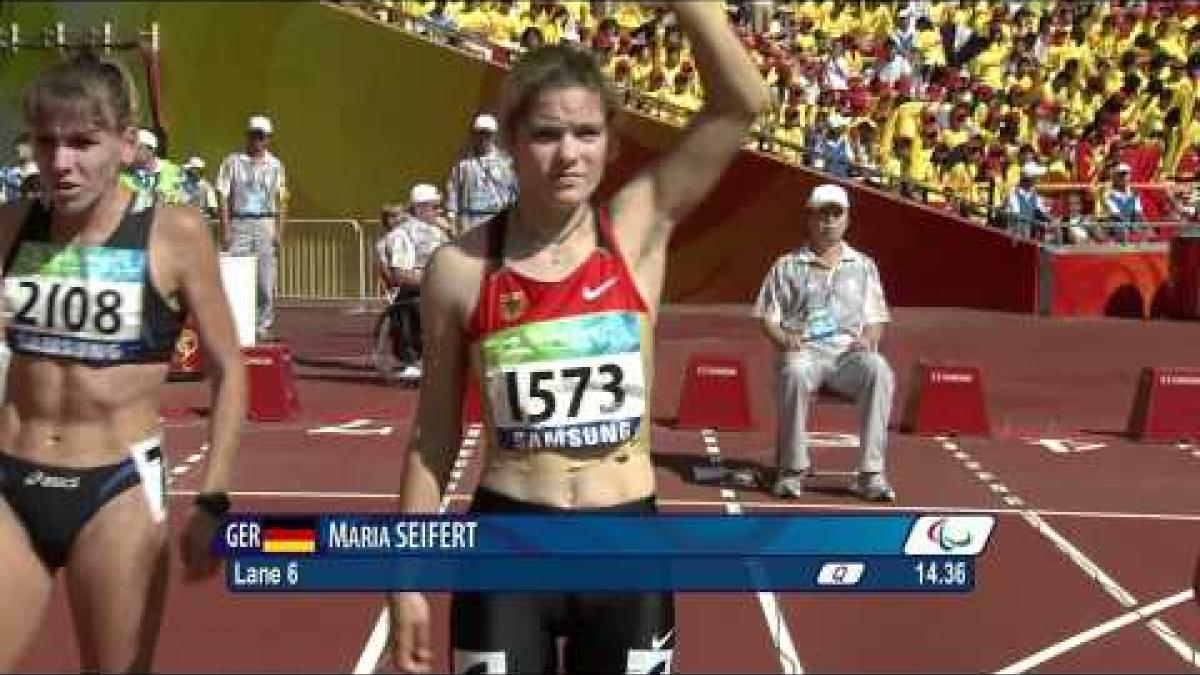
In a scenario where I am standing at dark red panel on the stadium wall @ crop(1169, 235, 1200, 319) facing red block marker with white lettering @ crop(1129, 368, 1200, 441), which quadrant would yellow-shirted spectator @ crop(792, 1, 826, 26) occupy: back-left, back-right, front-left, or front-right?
back-right

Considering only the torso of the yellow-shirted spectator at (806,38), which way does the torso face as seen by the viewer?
toward the camera

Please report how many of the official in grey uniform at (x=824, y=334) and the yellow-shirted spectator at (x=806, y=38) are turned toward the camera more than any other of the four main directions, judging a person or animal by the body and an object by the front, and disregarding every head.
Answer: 2

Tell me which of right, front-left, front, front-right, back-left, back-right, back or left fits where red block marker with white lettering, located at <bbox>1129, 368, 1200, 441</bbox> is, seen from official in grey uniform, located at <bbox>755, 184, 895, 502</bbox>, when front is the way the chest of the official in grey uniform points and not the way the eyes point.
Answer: back-left

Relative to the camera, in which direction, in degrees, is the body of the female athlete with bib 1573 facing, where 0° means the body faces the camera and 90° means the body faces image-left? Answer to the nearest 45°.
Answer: approximately 0°

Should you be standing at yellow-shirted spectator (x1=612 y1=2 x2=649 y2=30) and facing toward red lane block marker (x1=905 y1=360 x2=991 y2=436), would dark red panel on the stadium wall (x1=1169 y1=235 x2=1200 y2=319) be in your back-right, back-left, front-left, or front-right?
front-left

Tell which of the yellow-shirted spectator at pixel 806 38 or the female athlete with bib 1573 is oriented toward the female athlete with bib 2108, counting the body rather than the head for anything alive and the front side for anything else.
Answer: the yellow-shirted spectator

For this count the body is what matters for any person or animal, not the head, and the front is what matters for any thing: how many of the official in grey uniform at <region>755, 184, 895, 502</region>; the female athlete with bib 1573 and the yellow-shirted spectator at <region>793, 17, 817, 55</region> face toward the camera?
3

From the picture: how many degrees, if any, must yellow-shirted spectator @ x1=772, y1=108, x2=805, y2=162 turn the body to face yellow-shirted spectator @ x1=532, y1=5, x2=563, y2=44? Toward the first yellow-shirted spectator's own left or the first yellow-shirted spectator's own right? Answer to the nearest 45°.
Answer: approximately 90° to the first yellow-shirted spectator's own right

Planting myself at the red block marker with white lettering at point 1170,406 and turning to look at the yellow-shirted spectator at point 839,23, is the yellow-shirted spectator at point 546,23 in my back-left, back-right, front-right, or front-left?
front-left

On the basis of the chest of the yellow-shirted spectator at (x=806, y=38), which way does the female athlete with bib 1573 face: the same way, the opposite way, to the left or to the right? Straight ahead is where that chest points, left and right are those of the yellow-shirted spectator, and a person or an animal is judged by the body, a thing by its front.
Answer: the same way

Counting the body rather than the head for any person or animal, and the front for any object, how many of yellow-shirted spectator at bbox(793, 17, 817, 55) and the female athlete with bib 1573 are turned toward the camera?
2

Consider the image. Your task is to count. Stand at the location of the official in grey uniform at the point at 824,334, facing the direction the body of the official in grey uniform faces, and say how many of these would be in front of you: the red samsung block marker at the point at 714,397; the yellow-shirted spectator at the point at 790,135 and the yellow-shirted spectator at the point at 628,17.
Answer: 0

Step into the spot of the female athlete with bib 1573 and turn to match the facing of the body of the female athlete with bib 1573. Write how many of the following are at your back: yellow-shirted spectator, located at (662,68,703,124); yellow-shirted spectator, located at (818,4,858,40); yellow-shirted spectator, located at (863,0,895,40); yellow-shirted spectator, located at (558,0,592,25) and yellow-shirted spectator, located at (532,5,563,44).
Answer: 5

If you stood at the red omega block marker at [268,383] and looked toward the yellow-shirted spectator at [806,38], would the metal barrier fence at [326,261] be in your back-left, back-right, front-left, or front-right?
front-left

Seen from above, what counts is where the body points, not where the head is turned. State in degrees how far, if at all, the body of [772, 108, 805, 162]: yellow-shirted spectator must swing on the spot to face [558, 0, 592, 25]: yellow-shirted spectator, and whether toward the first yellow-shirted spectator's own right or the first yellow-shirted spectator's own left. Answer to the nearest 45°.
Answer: approximately 90° to the first yellow-shirted spectator's own right

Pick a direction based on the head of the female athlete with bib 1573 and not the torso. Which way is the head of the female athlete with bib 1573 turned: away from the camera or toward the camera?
toward the camera

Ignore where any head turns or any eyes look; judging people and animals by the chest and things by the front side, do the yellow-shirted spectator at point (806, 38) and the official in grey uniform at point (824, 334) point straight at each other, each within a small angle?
no

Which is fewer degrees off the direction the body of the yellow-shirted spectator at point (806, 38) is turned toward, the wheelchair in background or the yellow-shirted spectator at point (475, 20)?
the wheelchair in background
